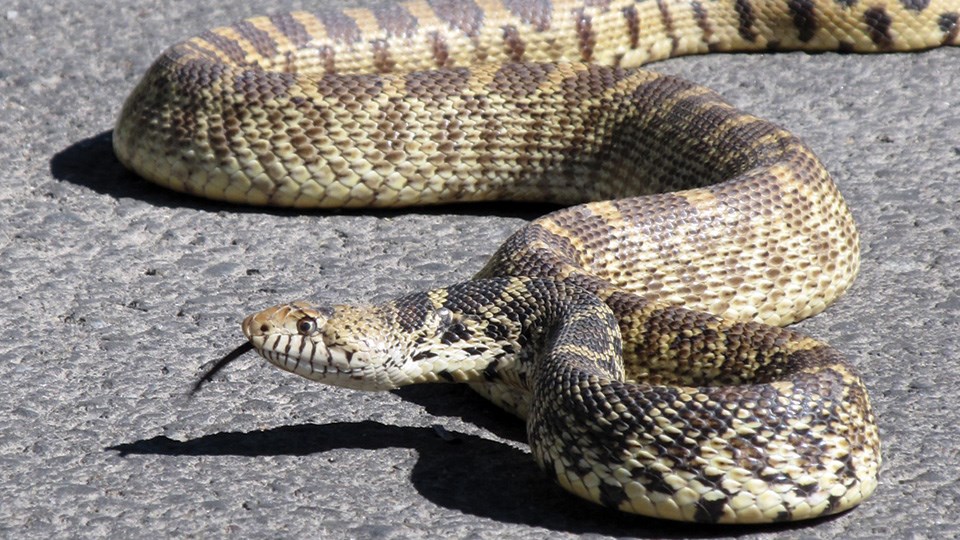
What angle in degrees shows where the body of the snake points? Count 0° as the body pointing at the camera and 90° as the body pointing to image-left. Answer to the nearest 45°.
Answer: approximately 90°
